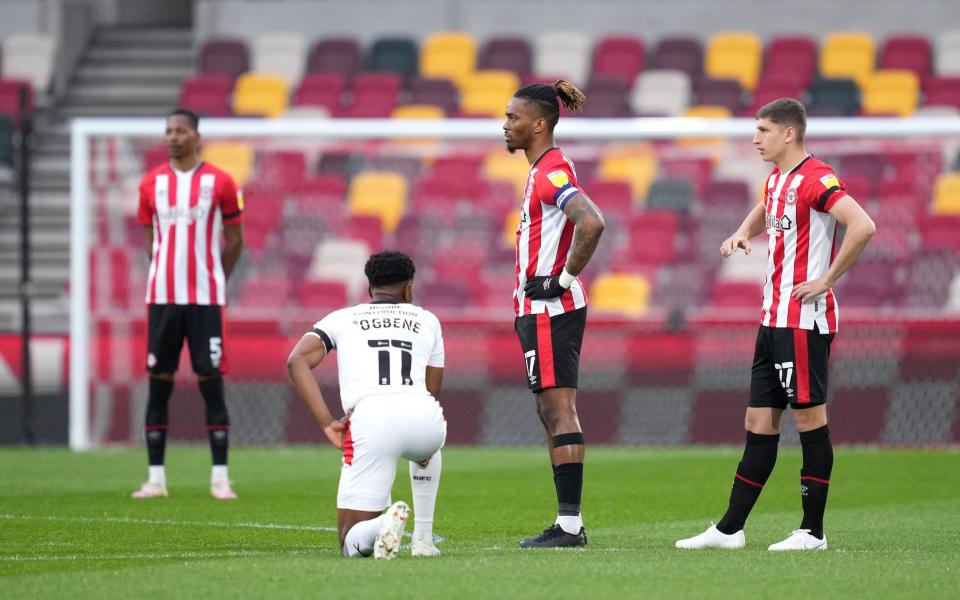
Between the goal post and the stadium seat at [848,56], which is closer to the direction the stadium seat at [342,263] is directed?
the goal post

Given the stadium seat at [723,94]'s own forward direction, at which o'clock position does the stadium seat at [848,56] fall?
the stadium seat at [848,56] is roughly at 8 o'clock from the stadium seat at [723,94].

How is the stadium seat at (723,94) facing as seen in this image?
toward the camera

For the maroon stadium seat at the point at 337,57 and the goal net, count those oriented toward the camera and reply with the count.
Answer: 2

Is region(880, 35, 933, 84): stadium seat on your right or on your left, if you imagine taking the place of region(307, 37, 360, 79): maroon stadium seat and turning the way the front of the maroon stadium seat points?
on your left

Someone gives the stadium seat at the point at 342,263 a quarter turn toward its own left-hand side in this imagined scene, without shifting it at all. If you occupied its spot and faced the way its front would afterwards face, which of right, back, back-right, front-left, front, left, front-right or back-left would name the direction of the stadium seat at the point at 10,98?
back-left

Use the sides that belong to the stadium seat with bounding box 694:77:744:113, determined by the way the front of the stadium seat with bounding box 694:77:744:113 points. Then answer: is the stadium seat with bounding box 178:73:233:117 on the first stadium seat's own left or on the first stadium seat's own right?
on the first stadium seat's own right

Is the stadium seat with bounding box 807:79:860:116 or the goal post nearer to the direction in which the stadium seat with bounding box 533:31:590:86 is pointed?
the goal post

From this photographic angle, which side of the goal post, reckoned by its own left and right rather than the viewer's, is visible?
front

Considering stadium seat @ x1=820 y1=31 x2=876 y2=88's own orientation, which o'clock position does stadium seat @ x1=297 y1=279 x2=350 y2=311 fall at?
stadium seat @ x1=297 y1=279 x2=350 y2=311 is roughly at 1 o'clock from stadium seat @ x1=820 y1=31 x2=876 y2=88.

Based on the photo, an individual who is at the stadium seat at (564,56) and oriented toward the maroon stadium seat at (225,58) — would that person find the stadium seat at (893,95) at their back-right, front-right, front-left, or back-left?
back-left

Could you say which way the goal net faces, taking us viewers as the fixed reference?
facing the viewer

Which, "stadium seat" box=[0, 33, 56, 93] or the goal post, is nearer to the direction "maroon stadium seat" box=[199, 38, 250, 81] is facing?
the goal post

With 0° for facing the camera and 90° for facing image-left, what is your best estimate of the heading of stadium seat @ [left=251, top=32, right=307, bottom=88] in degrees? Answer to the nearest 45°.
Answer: approximately 0°

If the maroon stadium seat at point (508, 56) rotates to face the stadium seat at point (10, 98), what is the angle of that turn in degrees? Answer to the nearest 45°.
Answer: approximately 90° to its right
